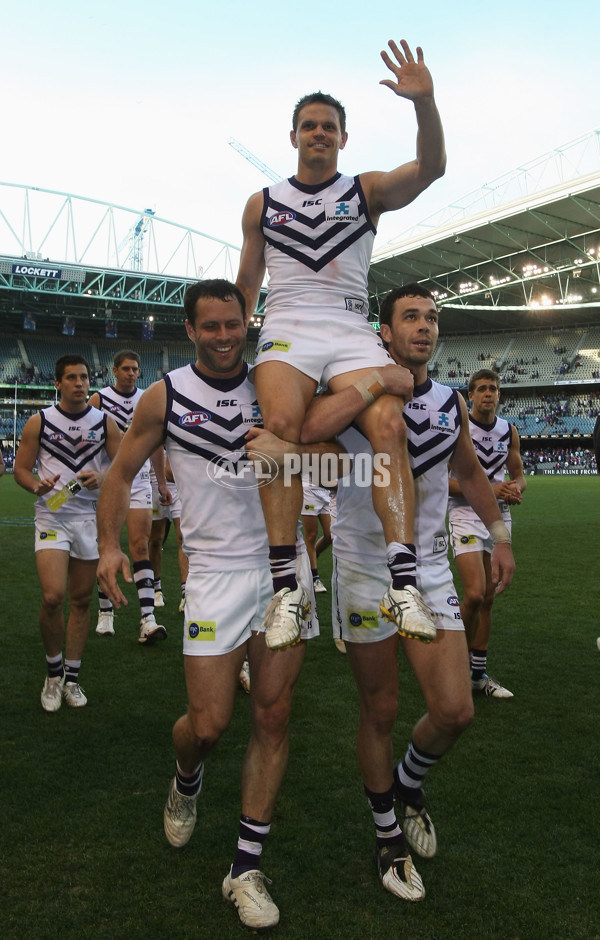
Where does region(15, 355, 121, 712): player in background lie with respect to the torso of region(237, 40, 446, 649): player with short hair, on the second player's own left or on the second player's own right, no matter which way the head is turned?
on the second player's own right

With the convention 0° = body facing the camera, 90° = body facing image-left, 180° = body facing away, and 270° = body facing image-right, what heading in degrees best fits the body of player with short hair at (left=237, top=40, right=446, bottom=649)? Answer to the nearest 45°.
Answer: approximately 0°

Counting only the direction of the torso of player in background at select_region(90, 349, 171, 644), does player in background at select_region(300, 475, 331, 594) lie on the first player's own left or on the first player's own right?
on the first player's own left

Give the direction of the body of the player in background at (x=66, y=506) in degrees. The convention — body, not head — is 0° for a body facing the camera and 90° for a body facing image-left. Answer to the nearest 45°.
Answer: approximately 0°

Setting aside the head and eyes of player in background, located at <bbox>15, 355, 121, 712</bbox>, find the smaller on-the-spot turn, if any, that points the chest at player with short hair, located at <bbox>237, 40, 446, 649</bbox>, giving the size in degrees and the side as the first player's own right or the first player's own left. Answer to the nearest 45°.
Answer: approximately 45° to the first player's own left

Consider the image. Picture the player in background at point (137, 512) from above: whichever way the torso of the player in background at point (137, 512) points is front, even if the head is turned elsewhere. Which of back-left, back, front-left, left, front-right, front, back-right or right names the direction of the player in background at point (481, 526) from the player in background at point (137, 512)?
front-left

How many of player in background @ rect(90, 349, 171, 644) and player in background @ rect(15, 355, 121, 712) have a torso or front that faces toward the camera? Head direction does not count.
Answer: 2

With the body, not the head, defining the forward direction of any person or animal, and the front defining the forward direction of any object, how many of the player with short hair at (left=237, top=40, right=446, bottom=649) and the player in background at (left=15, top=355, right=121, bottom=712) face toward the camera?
2
